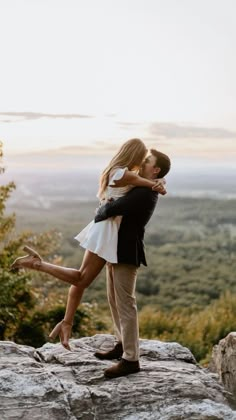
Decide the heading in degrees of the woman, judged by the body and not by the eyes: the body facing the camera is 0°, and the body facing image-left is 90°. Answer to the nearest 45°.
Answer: approximately 270°

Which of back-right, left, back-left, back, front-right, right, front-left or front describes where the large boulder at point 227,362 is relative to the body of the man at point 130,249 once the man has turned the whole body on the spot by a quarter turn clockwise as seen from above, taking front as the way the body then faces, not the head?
front-right

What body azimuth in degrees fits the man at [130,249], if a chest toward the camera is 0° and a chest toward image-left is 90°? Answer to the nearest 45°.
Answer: approximately 90°

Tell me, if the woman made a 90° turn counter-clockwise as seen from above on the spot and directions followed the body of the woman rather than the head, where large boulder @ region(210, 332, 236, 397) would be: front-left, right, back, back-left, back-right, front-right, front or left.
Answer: front-right
